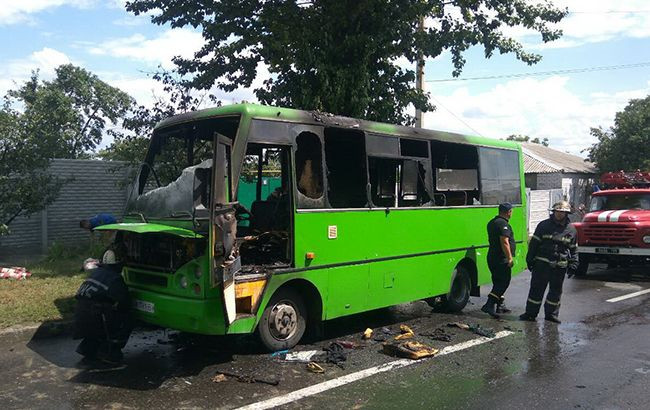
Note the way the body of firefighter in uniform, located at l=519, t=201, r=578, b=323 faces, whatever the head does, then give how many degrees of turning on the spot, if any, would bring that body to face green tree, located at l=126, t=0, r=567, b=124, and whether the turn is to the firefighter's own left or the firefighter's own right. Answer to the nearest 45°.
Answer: approximately 135° to the firefighter's own right

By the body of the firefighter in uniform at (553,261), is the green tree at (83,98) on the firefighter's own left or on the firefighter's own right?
on the firefighter's own right

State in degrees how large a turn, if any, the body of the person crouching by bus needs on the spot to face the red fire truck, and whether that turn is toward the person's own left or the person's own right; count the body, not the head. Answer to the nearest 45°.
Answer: approximately 45° to the person's own right

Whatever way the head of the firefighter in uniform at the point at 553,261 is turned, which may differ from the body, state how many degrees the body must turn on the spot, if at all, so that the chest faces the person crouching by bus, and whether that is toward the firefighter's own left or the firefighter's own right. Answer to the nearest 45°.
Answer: approximately 45° to the firefighter's own right

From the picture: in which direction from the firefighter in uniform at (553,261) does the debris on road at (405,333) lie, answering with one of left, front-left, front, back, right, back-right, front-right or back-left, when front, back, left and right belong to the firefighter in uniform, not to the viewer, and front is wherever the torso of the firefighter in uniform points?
front-right

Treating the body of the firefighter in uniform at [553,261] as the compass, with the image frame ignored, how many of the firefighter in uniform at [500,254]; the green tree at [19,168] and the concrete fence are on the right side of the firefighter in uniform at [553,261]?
3

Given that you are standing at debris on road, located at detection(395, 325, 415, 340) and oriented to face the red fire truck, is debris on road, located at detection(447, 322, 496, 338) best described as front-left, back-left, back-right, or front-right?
front-right

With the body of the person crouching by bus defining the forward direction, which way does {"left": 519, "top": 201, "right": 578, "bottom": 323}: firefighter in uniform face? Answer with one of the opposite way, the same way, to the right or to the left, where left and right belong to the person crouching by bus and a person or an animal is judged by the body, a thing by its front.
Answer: the opposite way

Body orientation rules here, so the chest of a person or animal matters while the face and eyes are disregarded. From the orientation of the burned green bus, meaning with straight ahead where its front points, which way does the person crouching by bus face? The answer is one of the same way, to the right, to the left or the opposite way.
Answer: the opposite way

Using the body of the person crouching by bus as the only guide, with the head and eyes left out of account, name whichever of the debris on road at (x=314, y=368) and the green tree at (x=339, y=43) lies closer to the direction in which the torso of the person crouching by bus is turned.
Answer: the green tree

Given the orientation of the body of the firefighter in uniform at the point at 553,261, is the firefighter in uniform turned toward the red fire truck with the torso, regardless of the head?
no

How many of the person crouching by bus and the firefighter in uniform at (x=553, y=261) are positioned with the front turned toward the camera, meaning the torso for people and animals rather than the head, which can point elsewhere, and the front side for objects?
1

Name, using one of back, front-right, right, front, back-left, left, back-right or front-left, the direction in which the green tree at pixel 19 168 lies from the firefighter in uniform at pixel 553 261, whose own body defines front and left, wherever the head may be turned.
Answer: right

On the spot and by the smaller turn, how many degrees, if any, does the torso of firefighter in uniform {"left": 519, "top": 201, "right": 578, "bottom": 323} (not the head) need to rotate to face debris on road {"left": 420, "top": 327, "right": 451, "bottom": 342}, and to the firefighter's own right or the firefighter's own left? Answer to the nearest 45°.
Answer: approximately 45° to the firefighter's own right

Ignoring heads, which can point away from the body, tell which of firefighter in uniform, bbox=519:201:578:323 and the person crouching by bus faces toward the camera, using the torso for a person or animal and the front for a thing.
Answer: the firefighter in uniform

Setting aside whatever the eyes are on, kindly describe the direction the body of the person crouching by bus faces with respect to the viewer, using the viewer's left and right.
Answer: facing away from the viewer and to the right of the viewer

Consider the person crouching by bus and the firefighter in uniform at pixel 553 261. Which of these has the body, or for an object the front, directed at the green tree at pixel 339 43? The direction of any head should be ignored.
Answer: the person crouching by bus

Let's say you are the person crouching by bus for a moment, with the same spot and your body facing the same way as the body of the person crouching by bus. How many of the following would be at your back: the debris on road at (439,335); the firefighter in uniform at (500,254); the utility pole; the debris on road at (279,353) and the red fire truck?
0

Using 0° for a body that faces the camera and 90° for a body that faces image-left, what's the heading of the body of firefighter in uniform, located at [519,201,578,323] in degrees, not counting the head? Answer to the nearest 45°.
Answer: approximately 0°
